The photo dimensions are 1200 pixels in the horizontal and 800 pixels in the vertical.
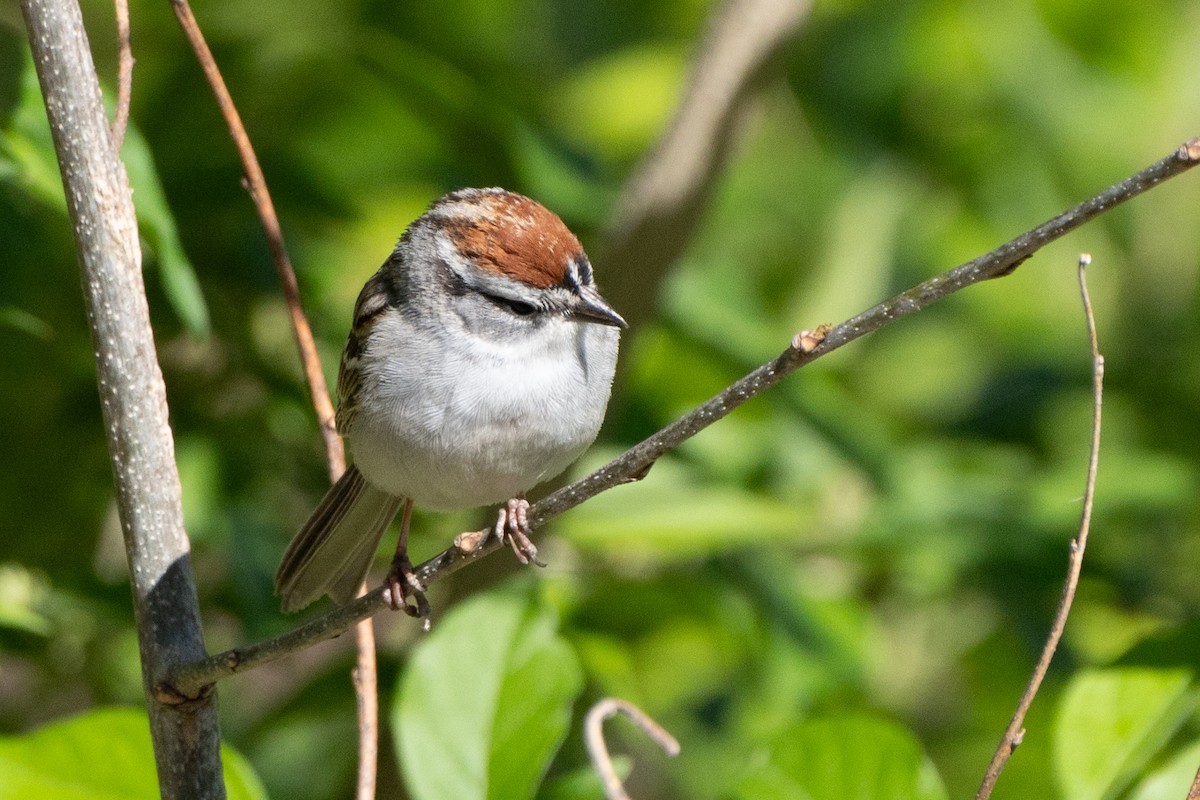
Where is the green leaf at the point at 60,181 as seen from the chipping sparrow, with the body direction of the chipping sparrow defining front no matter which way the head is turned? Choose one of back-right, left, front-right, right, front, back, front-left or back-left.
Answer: right

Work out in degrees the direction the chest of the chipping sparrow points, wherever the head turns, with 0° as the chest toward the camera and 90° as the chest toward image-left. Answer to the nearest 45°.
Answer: approximately 315°

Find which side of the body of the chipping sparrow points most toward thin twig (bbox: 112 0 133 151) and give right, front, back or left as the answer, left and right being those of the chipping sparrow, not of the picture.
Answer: right
